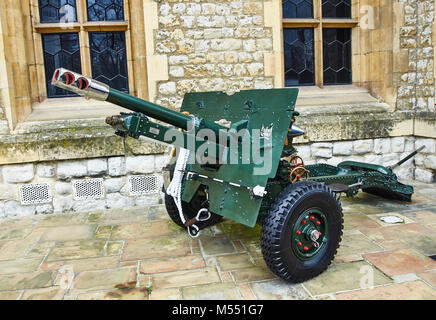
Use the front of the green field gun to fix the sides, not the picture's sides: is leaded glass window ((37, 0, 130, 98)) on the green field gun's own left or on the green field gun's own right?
on the green field gun's own right

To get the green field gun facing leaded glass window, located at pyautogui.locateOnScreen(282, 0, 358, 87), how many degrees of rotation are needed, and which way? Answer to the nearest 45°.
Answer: approximately 135° to its right

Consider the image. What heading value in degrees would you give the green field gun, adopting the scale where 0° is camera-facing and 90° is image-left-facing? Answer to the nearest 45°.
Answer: approximately 45°
